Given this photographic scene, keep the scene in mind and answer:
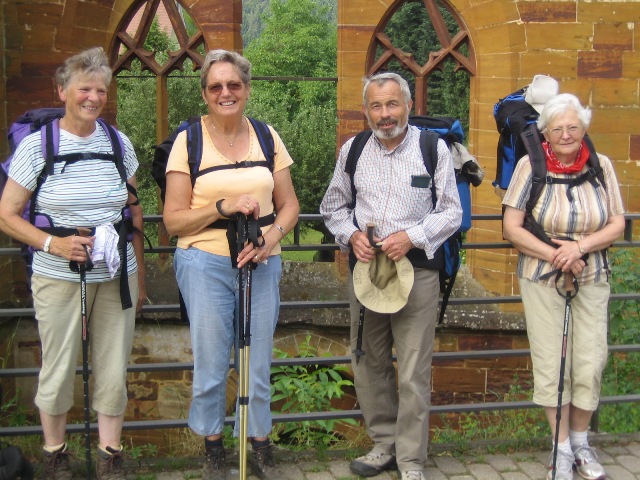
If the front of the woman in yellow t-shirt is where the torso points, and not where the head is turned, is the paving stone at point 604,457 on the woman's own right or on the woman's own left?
on the woman's own left

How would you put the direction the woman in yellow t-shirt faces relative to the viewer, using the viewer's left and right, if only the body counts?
facing the viewer

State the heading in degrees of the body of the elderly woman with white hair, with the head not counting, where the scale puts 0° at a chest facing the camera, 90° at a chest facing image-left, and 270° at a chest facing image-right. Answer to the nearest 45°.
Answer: approximately 0°

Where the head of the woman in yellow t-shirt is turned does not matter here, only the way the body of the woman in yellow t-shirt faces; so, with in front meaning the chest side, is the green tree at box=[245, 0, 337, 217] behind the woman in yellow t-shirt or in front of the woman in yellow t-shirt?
behind

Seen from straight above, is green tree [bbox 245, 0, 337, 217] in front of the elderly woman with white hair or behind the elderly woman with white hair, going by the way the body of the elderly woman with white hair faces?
behind

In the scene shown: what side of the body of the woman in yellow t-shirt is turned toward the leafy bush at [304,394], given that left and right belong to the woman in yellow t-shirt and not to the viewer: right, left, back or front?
back
